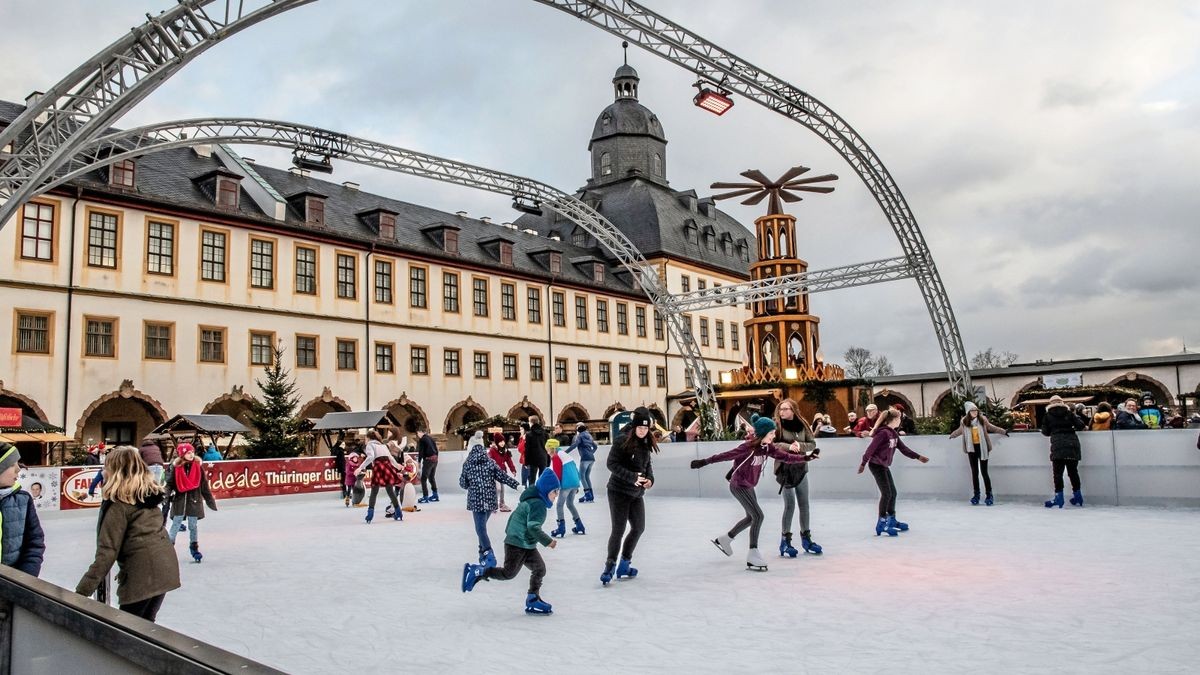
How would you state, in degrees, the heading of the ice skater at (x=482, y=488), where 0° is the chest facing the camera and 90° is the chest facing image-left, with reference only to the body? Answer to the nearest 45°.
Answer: approximately 180°

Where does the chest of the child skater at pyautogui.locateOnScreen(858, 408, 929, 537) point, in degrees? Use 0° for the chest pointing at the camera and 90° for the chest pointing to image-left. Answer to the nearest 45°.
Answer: approximately 315°

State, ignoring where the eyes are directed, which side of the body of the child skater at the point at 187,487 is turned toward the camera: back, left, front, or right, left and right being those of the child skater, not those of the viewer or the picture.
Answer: front

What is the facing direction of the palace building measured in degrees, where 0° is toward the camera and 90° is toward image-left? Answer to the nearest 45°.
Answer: approximately 315°

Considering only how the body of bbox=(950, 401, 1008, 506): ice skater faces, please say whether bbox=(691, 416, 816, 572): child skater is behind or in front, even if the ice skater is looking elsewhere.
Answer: in front

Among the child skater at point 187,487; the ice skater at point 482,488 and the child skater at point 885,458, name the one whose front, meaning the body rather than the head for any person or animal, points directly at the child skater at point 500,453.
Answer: the ice skater

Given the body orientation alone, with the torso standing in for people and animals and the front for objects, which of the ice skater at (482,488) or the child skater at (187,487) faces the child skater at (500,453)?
the ice skater

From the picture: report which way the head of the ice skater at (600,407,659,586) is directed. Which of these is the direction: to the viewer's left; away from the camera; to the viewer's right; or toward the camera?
toward the camera

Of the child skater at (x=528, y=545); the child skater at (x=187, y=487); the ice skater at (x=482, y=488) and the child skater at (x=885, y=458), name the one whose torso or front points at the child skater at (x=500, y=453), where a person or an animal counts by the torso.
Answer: the ice skater

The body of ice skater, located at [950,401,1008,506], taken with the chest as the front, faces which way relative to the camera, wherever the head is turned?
toward the camera

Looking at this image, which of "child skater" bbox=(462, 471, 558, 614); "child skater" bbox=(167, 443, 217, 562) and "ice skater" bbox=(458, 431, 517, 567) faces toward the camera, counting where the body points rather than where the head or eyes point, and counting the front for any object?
"child skater" bbox=(167, 443, 217, 562)

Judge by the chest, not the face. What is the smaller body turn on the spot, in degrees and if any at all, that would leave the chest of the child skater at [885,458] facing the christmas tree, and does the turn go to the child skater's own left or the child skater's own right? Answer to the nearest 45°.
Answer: approximately 180°

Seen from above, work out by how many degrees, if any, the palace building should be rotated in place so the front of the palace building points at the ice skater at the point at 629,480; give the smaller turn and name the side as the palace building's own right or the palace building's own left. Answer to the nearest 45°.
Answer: approximately 45° to the palace building's own right

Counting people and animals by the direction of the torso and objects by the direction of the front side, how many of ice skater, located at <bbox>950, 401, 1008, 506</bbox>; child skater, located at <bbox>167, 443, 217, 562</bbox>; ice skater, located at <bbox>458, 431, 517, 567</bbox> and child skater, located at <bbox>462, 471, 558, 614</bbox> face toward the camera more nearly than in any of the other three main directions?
2

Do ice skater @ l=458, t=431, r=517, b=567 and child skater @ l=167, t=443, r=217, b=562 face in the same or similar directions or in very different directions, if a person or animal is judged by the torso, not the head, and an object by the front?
very different directions

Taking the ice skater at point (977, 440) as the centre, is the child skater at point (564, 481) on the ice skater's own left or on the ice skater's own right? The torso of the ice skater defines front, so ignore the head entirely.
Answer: on the ice skater's own right

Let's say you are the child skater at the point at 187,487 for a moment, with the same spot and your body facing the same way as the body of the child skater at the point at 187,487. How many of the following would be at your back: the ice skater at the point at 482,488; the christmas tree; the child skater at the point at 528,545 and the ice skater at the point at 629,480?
1
